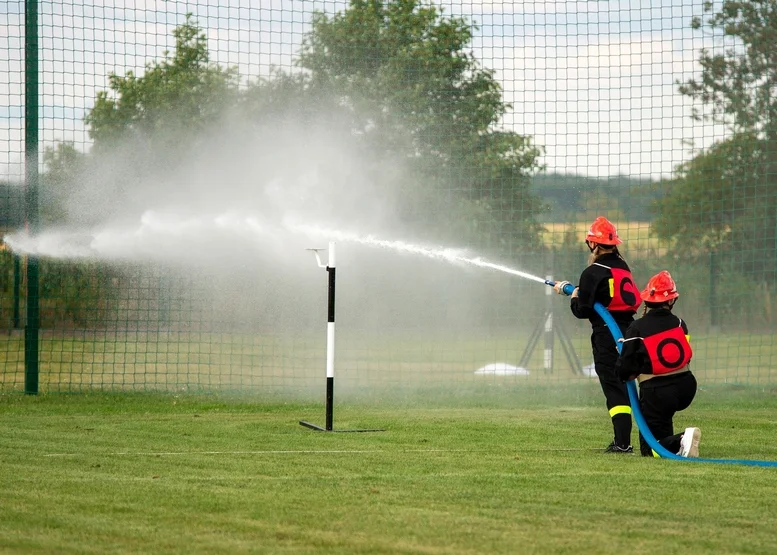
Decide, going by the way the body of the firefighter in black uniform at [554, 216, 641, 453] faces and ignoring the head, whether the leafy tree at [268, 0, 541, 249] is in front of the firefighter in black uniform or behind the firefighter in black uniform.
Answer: in front

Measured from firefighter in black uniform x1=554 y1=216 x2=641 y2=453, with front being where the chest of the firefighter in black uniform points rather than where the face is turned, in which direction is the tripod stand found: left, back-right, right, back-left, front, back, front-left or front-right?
front-right

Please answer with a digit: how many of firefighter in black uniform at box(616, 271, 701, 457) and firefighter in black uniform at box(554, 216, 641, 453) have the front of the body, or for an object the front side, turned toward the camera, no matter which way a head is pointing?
0

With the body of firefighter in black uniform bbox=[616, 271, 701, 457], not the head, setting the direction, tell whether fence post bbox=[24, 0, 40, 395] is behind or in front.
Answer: in front

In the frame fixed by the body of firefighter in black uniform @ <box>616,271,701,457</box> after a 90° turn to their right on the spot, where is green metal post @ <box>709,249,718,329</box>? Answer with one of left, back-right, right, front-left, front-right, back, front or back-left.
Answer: front-left

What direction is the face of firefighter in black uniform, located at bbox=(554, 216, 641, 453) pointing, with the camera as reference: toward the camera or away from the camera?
away from the camera

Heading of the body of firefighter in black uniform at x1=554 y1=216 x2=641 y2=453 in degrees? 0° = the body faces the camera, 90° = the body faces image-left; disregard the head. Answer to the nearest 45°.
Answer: approximately 135°

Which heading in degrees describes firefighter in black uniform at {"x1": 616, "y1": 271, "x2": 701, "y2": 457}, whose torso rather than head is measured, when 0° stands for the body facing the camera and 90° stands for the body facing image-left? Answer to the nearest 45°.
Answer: approximately 135°

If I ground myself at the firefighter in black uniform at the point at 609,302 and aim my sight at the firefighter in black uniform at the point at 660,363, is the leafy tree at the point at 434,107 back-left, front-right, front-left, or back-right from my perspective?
back-left

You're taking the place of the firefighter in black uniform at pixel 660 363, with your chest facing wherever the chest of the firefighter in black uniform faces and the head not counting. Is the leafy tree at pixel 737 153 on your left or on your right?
on your right

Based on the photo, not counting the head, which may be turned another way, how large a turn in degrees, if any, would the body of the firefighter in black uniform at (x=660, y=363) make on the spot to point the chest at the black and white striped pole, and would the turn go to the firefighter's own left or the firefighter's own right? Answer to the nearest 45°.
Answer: approximately 45° to the firefighter's own left

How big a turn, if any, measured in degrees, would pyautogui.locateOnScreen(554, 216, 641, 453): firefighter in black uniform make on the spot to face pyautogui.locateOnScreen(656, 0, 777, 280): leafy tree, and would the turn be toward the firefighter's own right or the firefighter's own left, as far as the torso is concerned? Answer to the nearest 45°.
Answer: approximately 45° to the firefighter's own right

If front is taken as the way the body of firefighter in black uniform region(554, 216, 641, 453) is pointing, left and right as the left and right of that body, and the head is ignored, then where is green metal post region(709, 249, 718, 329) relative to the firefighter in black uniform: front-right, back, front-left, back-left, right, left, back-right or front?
front-right
